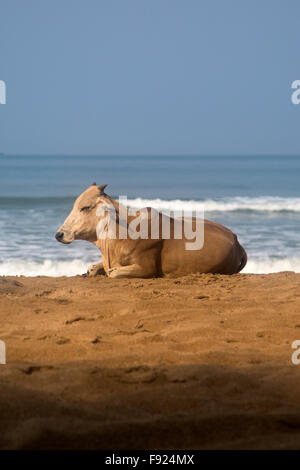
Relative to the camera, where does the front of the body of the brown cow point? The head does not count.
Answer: to the viewer's left
